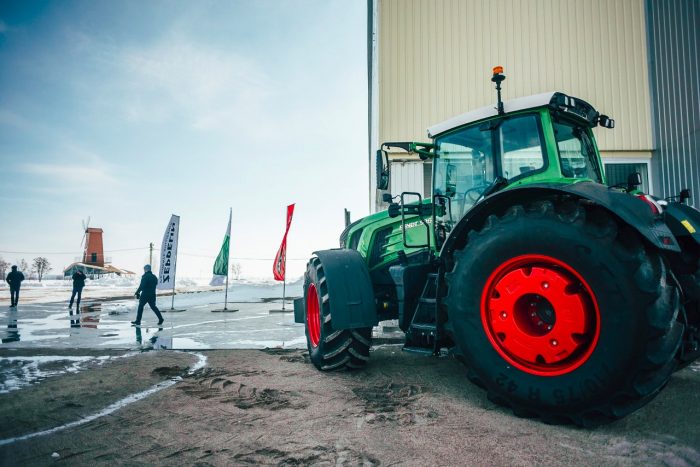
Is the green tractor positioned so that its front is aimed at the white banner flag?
yes

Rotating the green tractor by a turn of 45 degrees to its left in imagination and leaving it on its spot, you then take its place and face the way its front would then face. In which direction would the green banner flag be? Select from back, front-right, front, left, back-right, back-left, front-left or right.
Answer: front-right

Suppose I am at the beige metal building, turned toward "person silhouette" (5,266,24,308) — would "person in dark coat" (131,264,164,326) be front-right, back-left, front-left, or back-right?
front-left

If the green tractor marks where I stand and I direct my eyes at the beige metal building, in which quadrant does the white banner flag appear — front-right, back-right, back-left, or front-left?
front-left

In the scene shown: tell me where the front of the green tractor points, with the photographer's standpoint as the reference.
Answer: facing away from the viewer and to the left of the viewer

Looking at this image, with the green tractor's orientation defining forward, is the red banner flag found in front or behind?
in front

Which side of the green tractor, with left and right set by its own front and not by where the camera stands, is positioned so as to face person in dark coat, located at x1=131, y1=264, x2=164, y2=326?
front

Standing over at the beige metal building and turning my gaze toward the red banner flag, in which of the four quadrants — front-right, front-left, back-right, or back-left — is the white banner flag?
front-left
